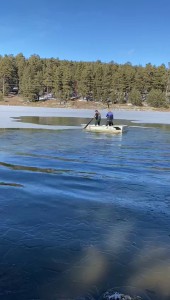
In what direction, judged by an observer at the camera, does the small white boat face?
facing to the left of the viewer
